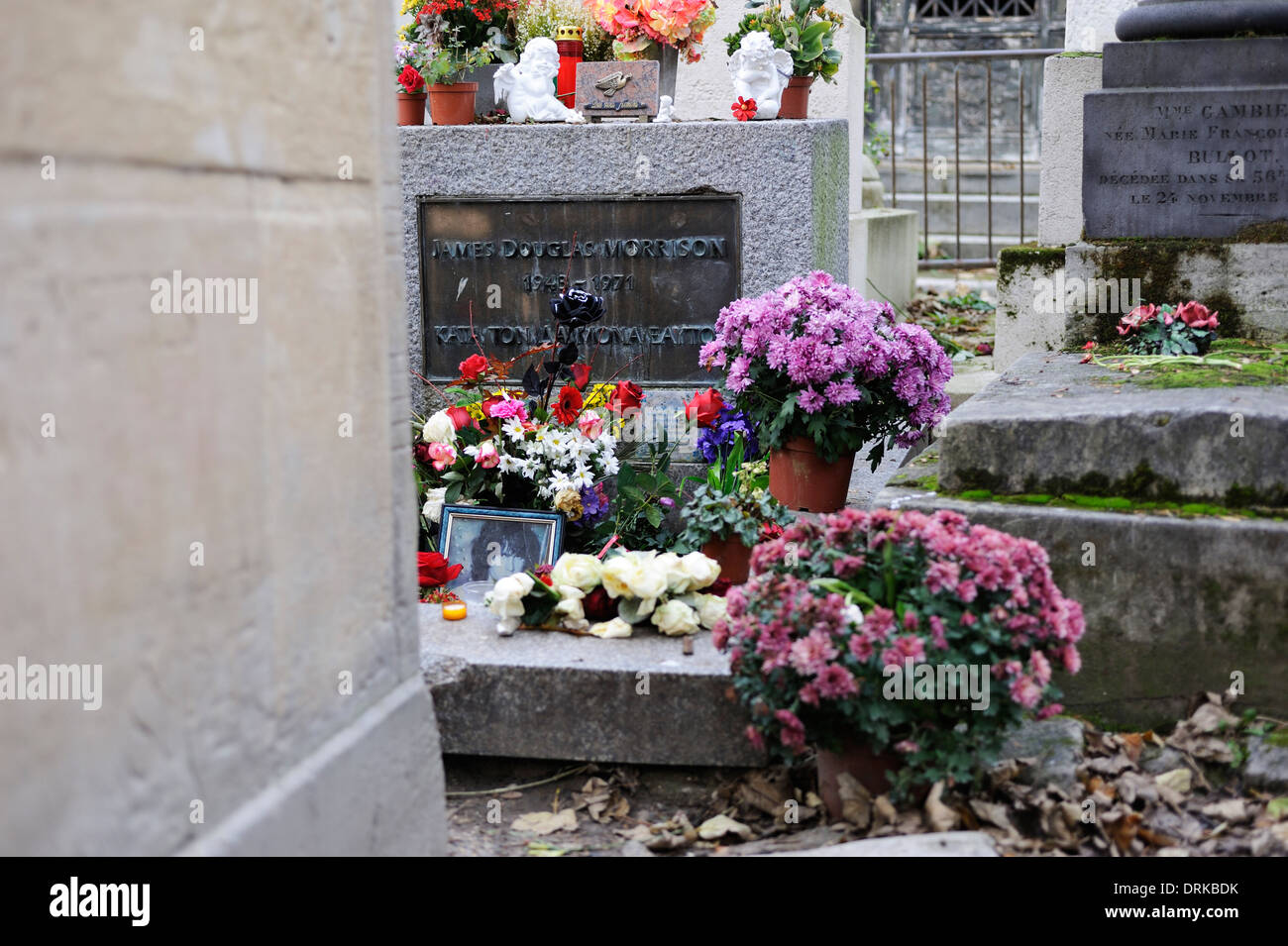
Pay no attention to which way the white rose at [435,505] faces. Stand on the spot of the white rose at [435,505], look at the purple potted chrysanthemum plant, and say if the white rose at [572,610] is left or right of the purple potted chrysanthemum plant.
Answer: right

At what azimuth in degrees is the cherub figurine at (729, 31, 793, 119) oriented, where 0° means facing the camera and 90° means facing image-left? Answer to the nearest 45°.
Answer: approximately 0°

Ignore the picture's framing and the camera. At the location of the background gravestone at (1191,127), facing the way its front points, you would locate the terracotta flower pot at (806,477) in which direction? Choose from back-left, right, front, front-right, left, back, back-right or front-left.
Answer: front-right

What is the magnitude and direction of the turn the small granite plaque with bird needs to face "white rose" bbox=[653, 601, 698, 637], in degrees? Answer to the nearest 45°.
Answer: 0° — it already faces it

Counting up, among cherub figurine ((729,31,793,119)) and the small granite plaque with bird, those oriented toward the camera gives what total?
2
